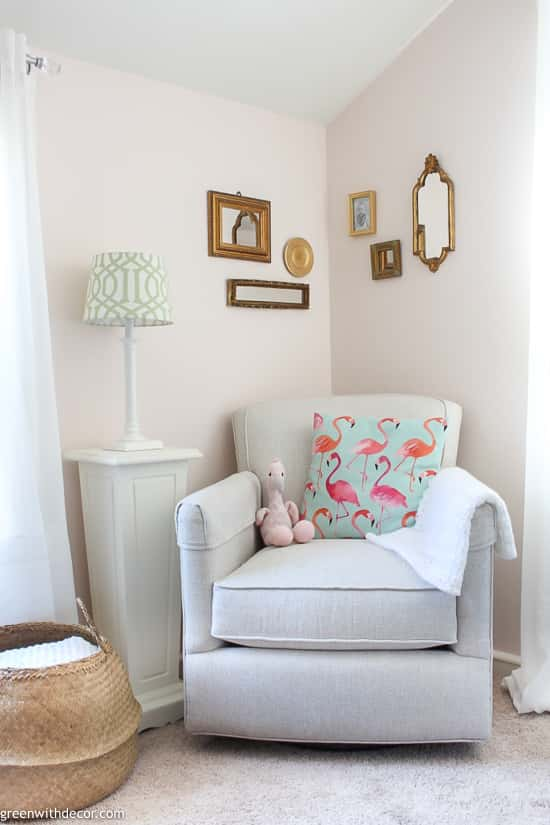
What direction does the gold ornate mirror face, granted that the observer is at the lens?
facing the viewer and to the left of the viewer

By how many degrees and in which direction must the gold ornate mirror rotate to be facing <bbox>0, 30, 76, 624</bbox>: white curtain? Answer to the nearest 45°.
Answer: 0° — it already faces it

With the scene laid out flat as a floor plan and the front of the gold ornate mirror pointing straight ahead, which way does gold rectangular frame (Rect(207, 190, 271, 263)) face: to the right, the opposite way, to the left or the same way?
to the left

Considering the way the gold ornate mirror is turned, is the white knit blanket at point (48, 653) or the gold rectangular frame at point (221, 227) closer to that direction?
the white knit blanket

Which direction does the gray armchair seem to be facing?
toward the camera

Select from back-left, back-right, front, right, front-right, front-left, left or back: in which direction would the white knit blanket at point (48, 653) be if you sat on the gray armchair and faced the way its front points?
right

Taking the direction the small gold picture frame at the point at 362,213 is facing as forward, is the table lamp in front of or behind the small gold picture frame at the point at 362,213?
in front

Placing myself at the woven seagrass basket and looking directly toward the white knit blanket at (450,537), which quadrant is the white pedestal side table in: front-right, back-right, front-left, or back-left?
front-left

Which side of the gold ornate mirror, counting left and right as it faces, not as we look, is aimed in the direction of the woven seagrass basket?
front
